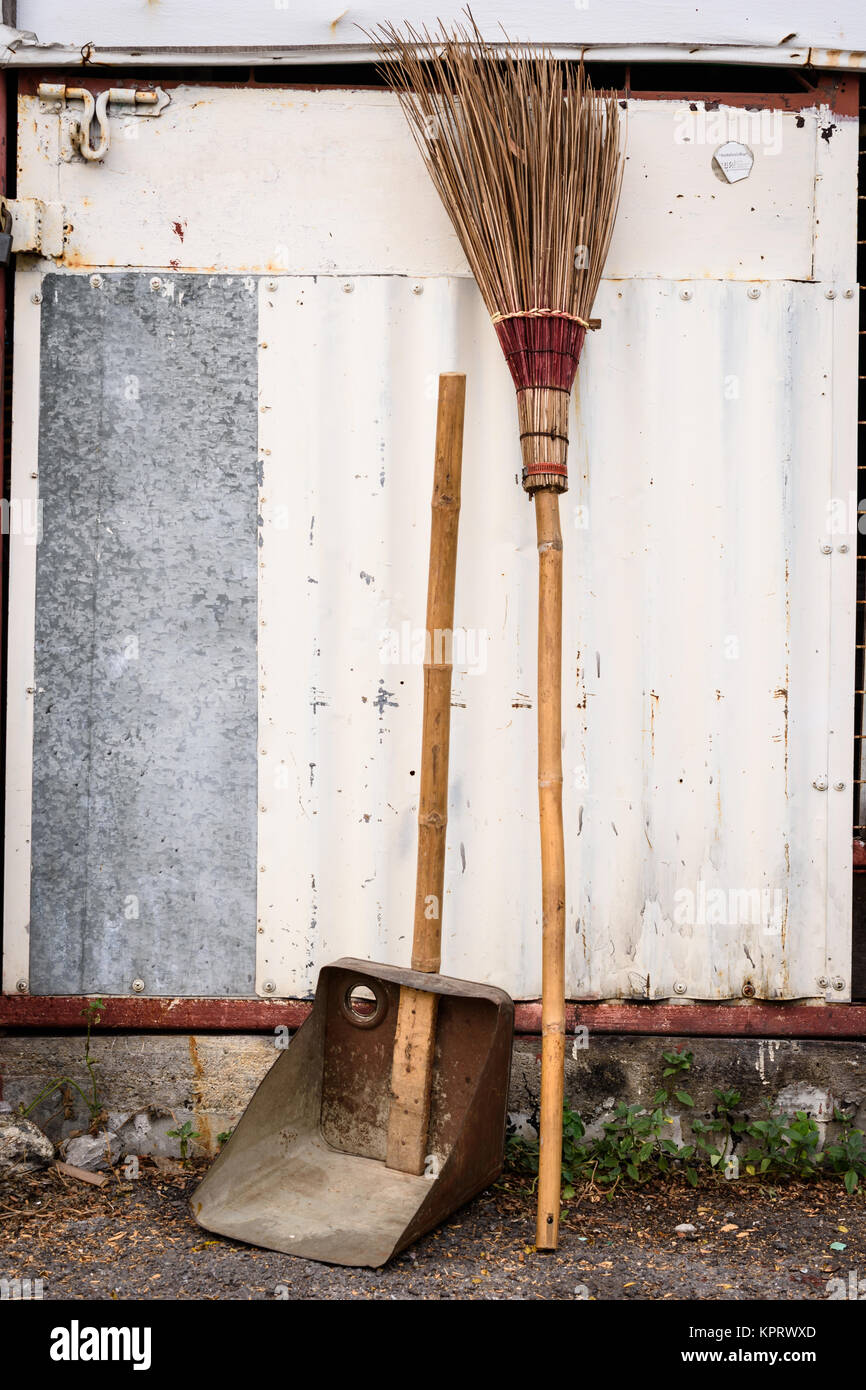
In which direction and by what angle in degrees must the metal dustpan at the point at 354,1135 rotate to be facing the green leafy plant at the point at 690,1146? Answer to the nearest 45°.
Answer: approximately 135° to its left

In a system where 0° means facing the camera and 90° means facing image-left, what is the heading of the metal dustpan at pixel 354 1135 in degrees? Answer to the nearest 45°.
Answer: approximately 45°

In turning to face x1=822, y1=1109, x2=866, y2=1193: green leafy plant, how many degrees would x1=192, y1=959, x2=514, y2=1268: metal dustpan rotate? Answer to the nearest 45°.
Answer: approximately 135° to its left

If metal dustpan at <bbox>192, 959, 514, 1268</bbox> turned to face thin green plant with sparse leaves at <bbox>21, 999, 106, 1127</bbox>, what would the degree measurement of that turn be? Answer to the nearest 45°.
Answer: approximately 90° to its right
